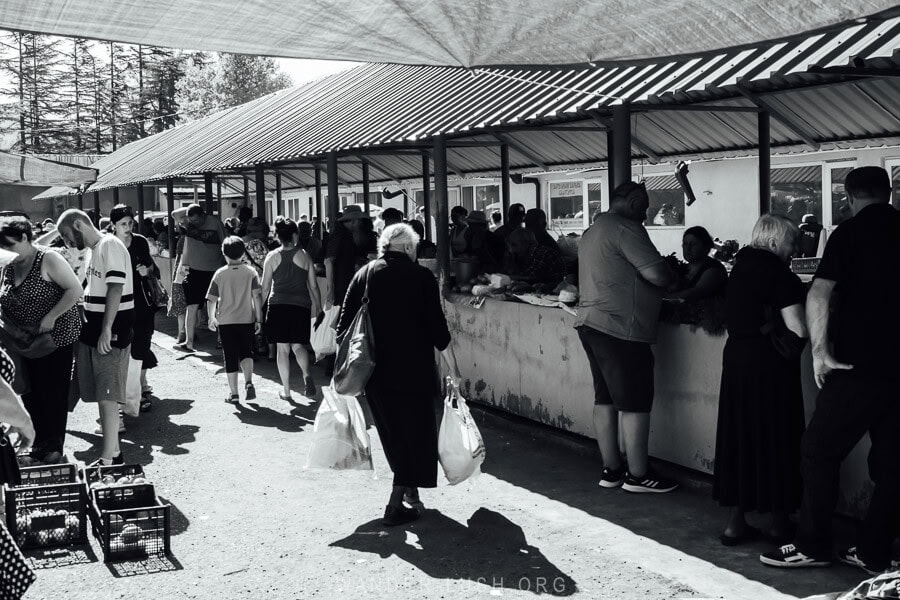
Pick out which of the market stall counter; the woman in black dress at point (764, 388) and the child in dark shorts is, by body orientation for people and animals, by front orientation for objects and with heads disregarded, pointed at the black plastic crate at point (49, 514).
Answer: the market stall counter

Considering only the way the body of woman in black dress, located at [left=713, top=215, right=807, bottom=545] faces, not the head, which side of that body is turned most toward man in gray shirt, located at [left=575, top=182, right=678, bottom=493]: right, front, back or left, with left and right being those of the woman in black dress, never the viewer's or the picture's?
left

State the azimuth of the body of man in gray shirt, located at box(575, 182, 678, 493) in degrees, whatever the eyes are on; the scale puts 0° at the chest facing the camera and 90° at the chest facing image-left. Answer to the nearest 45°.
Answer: approximately 225°

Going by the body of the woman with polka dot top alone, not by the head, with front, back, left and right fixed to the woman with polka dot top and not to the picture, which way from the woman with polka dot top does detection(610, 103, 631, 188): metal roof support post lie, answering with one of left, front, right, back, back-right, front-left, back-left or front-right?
back-left

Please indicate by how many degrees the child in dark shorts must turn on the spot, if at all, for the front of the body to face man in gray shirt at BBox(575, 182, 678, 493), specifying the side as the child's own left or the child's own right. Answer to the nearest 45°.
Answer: approximately 135° to the child's own right

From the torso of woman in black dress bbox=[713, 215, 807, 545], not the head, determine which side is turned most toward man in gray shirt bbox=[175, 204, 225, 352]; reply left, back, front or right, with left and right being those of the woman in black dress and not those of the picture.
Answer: left

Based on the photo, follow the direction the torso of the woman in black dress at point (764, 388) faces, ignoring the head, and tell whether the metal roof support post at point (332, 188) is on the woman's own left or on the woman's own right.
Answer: on the woman's own left

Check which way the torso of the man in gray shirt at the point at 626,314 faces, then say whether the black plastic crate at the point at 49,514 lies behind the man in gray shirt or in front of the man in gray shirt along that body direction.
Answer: behind

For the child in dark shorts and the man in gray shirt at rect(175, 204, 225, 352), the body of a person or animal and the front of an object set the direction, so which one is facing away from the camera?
the child in dark shorts

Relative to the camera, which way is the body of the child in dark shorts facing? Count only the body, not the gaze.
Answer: away from the camera

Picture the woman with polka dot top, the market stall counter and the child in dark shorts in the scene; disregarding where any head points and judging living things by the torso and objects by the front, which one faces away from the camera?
the child in dark shorts

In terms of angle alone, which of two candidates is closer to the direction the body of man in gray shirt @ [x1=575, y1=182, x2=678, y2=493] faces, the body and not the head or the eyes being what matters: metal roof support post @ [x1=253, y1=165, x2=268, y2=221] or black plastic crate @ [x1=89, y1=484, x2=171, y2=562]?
the metal roof support post

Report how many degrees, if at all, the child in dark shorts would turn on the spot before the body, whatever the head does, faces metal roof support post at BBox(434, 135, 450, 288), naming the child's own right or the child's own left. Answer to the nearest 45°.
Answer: approximately 90° to the child's own right

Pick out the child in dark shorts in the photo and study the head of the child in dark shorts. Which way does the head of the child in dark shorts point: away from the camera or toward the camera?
away from the camera

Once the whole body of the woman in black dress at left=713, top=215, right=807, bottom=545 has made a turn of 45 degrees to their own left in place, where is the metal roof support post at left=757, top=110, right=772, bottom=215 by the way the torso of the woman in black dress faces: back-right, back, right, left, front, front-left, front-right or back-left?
front
